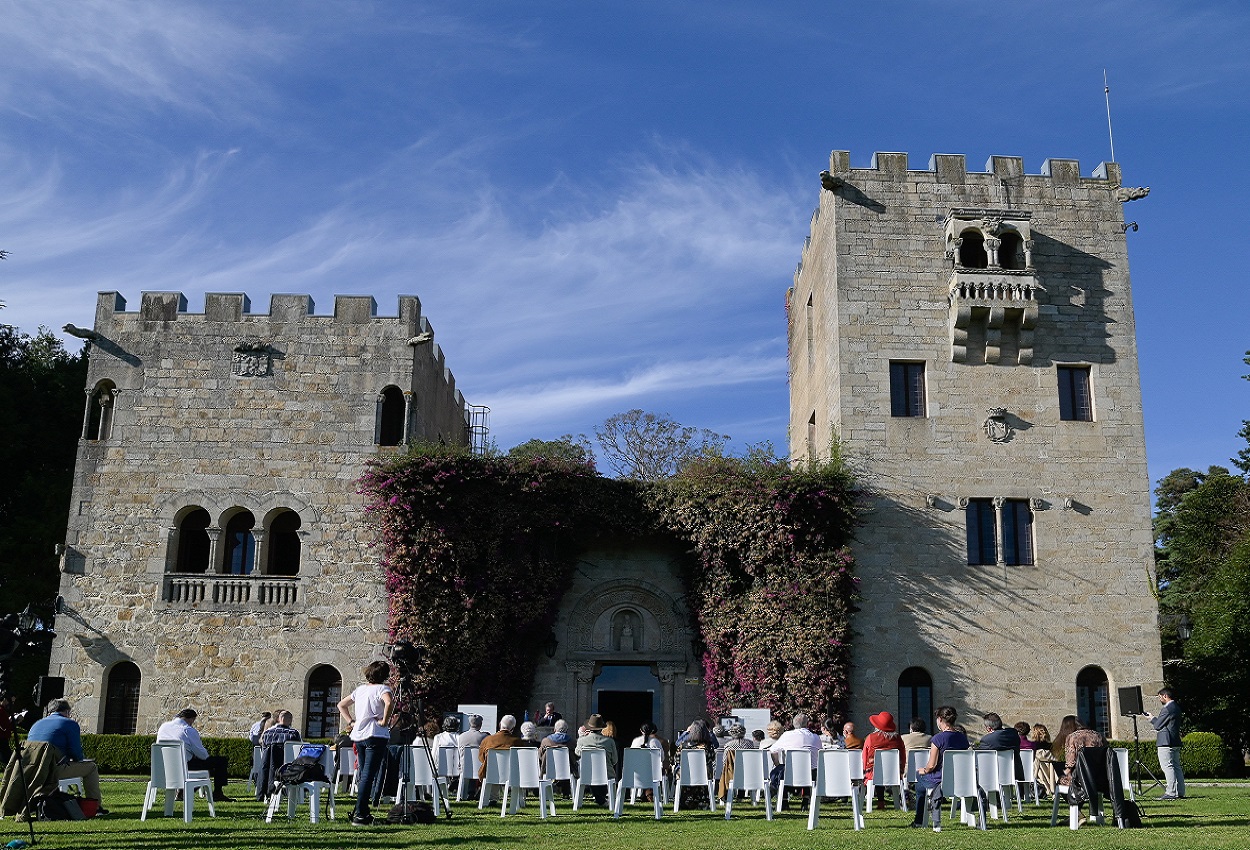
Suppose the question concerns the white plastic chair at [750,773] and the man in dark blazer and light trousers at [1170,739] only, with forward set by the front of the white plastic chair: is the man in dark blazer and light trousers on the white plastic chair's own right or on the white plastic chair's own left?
on the white plastic chair's own right

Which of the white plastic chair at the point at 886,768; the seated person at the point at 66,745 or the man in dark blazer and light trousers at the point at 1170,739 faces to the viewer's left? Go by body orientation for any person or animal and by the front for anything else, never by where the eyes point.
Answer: the man in dark blazer and light trousers

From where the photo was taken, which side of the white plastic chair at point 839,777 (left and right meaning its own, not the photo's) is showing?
back

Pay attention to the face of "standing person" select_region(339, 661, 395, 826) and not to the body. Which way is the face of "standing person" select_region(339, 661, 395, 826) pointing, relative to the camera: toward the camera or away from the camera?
away from the camera

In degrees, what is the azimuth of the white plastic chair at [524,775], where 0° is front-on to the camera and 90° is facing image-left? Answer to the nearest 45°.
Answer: approximately 180°

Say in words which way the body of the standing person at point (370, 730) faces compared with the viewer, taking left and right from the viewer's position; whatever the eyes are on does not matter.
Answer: facing away from the viewer and to the right of the viewer

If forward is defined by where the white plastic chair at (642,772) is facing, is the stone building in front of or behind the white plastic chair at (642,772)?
in front

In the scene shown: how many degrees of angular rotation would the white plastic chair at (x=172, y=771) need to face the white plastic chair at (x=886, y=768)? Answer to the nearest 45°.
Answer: approximately 45° to its right

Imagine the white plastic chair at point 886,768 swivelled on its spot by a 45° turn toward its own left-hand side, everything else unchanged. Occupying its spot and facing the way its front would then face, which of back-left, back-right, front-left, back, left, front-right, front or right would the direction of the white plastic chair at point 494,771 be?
front-left

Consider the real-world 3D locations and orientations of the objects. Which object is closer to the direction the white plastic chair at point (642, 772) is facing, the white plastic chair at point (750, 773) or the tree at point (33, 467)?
the tree

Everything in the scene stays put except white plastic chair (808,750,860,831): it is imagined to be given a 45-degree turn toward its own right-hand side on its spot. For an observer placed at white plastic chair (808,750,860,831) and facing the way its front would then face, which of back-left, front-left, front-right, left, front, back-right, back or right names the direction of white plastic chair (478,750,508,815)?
back-left

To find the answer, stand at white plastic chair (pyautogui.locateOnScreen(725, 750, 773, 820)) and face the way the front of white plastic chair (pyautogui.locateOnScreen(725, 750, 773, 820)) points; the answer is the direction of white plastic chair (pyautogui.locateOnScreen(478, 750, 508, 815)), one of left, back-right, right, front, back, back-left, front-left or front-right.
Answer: left
